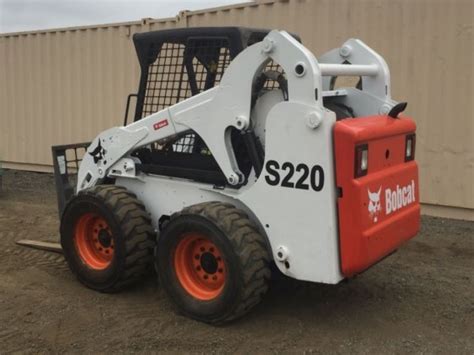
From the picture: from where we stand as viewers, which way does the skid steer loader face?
facing away from the viewer and to the left of the viewer
